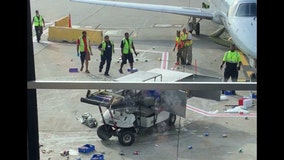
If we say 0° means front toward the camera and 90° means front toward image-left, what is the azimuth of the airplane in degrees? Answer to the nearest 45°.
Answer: approximately 0°

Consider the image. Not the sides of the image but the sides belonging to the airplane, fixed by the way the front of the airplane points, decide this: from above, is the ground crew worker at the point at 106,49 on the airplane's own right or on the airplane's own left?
on the airplane's own right

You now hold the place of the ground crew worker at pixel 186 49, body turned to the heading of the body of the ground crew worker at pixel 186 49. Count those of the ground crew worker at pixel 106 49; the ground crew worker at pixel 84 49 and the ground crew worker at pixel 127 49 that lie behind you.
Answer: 0

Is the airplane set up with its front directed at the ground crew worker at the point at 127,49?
no

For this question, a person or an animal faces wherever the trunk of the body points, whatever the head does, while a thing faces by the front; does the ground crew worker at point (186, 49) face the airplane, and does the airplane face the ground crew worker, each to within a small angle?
no

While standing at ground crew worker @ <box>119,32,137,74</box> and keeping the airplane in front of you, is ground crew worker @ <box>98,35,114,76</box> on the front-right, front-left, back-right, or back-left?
back-left

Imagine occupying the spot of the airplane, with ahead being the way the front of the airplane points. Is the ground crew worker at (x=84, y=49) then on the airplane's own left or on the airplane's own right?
on the airplane's own right

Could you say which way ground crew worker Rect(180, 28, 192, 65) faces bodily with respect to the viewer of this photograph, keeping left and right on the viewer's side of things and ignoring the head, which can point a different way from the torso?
facing the viewer and to the left of the viewer
